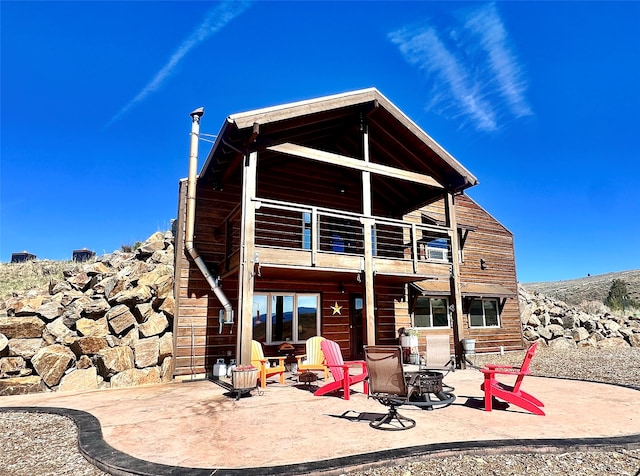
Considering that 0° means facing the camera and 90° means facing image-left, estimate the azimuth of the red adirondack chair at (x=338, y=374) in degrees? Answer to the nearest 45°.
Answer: approximately 315°

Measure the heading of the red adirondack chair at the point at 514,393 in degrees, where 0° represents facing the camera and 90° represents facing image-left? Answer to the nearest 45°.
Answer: approximately 90°

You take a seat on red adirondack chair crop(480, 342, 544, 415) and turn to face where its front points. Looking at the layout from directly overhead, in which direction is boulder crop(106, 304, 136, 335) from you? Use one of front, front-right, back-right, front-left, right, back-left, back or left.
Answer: front

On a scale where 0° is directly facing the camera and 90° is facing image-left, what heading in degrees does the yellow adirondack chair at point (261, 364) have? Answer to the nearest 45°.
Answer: approximately 315°

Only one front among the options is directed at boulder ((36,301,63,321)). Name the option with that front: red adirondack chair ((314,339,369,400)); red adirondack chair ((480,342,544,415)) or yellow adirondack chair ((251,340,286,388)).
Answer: red adirondack chair ((480,342,544,415))

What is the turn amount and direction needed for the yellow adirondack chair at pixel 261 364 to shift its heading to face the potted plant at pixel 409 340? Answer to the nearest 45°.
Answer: approximately 90° to its left

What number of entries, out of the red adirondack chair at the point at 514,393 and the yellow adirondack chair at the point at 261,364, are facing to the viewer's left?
1

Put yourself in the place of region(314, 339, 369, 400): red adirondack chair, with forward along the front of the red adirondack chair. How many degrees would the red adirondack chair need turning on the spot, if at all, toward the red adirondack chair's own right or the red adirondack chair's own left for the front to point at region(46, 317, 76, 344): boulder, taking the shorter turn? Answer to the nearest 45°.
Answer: approximately 135° to the red adirondack chair's own right

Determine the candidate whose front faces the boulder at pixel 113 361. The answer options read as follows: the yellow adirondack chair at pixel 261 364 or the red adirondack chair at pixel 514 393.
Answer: the red adirondack chair

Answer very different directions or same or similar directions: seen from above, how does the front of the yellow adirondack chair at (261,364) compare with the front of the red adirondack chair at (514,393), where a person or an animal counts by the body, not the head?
very different directions

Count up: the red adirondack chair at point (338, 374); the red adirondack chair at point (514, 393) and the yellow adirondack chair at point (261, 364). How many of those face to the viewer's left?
1

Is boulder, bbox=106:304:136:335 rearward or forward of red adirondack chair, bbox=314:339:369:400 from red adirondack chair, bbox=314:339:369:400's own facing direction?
rearward
